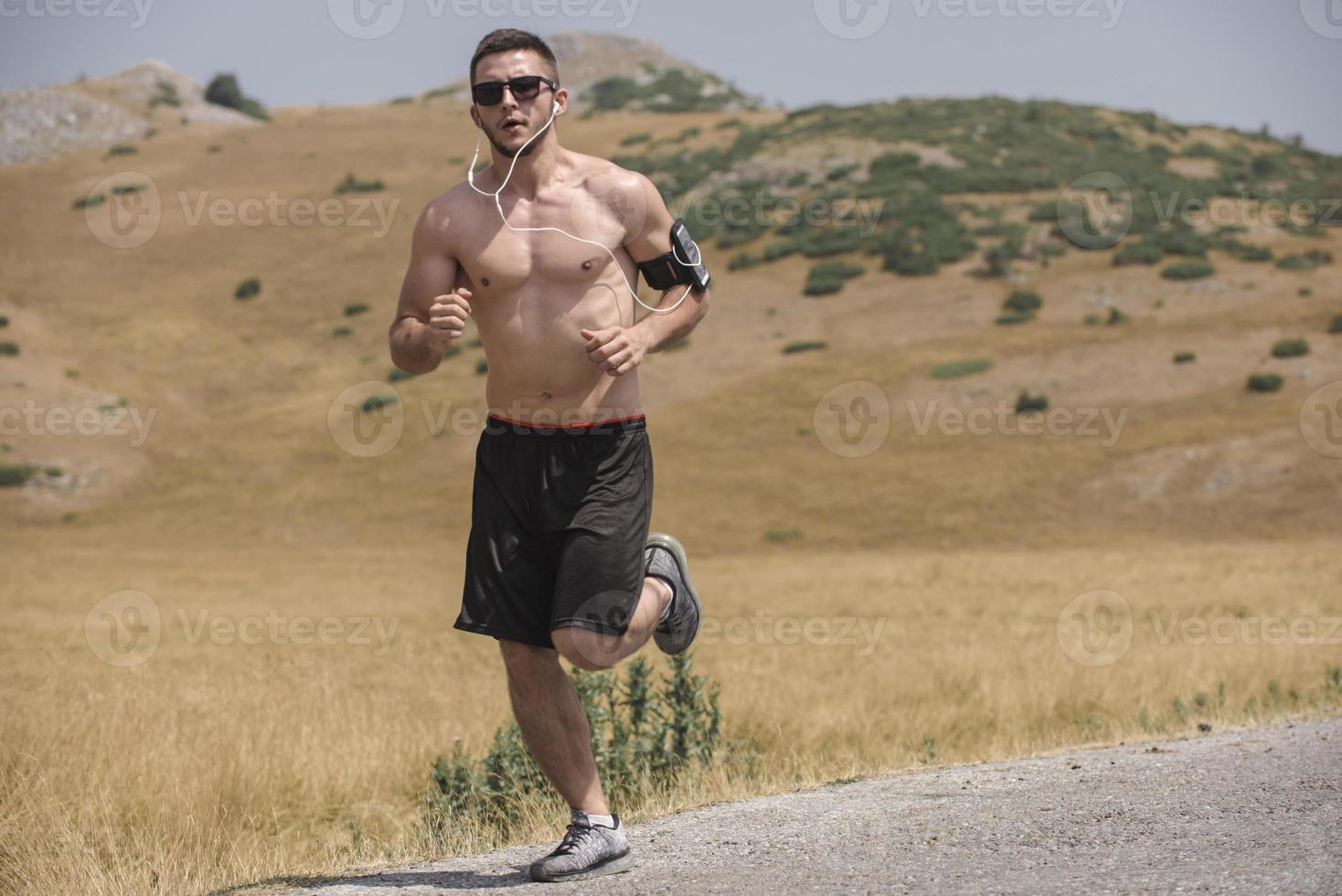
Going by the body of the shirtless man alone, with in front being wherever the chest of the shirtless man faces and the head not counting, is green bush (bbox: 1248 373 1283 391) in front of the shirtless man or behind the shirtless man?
behind

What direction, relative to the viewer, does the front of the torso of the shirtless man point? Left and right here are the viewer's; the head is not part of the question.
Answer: facing the viewer and to the left of the viewer

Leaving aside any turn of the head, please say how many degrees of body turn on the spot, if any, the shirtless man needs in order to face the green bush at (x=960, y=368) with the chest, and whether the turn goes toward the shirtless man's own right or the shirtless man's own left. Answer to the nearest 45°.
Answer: approximately 135° to the shirtless man's own right

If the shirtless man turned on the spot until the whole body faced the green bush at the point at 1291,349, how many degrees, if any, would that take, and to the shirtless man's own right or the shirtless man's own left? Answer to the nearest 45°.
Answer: approximately 180°

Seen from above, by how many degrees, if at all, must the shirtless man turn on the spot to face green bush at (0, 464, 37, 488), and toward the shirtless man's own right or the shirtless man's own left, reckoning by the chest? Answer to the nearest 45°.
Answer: approximately 135° to the shirtless man's own right

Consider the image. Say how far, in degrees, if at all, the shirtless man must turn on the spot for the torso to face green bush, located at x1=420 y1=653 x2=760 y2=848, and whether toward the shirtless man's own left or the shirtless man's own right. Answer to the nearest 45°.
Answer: approximately 135° to the shirtless man's own right
